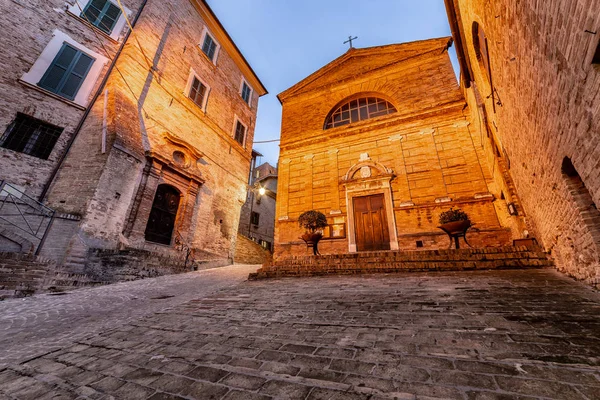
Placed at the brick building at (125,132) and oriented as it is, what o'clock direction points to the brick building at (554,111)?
the brick building at (554,111) is roughly at 1 o'clock from the brick building at (125,132).

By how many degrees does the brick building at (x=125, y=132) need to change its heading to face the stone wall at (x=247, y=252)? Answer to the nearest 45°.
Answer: approximately 45° to its left

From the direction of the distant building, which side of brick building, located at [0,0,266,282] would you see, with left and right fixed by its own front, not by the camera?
left

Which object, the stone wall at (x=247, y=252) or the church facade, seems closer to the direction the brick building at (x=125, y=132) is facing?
the church facade

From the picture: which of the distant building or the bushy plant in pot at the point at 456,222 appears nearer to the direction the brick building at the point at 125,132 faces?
the bushy plant in pot

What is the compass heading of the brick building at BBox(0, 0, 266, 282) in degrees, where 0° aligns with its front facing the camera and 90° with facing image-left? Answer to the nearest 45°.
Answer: approximately 315°
